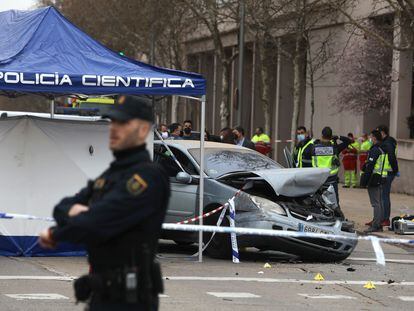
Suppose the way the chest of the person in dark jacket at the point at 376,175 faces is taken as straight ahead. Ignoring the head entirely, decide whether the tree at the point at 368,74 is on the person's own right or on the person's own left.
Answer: on the person's own right

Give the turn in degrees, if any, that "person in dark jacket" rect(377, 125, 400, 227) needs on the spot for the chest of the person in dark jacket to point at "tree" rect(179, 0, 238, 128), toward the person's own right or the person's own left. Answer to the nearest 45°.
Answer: approximately 45° to the person's own right

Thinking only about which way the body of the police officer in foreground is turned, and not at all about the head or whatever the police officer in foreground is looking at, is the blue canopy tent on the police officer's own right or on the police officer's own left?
on the police officer's own right

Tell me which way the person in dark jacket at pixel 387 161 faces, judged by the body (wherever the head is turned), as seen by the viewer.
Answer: to the viewer's left

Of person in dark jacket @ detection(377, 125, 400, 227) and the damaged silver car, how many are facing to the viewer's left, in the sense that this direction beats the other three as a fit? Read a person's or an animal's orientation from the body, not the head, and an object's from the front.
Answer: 1

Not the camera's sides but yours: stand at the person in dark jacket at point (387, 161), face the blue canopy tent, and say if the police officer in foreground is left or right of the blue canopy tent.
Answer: left

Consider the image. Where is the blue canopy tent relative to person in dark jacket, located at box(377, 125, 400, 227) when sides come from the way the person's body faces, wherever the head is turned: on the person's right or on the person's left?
on the person's left

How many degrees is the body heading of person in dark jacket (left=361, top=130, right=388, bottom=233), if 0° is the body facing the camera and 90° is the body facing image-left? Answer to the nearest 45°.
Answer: approximately 90°
